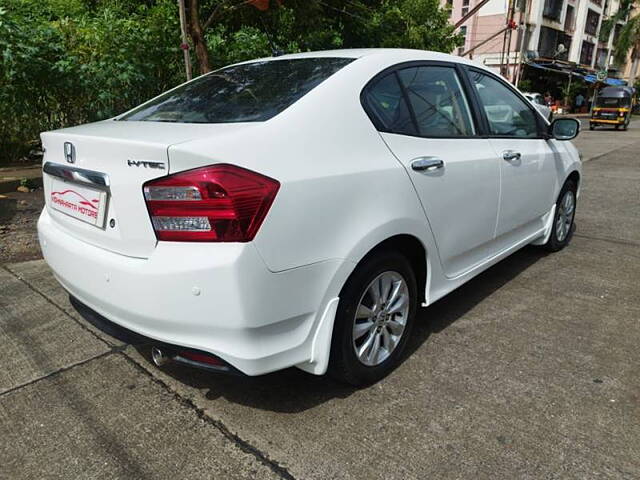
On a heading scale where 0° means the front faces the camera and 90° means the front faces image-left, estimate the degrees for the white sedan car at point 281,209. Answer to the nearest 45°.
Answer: approximately 225°

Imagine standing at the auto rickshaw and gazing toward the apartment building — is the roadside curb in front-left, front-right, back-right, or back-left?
back-left

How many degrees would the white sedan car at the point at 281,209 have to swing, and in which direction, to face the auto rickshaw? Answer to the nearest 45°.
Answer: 0° — it already faces it

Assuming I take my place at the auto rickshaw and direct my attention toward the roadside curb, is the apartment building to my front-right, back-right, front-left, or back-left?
back-right

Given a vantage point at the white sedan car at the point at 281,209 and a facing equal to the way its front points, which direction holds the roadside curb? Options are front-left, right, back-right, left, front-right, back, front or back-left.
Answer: left
